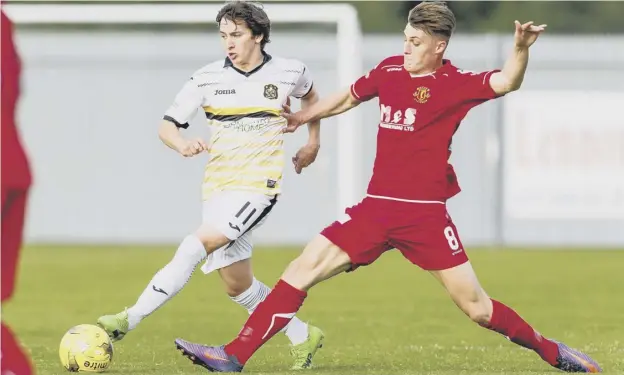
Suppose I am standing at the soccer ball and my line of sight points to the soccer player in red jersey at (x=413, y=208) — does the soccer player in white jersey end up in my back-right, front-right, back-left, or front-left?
front-left

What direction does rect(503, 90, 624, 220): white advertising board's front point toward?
toward the camera

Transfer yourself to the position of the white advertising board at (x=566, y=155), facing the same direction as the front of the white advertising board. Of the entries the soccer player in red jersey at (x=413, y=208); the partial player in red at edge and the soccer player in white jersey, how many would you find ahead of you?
3

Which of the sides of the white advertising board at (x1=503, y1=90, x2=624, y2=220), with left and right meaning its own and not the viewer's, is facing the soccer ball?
front

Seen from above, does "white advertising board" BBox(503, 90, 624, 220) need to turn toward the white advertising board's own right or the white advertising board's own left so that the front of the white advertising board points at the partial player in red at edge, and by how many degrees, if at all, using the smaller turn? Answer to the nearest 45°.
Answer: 0° — it already faces them

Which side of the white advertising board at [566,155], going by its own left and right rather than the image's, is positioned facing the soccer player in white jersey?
front

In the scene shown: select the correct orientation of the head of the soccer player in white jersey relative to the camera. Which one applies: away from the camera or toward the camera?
toward the camera

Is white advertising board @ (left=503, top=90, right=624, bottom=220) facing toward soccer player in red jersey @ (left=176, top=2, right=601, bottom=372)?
yes
